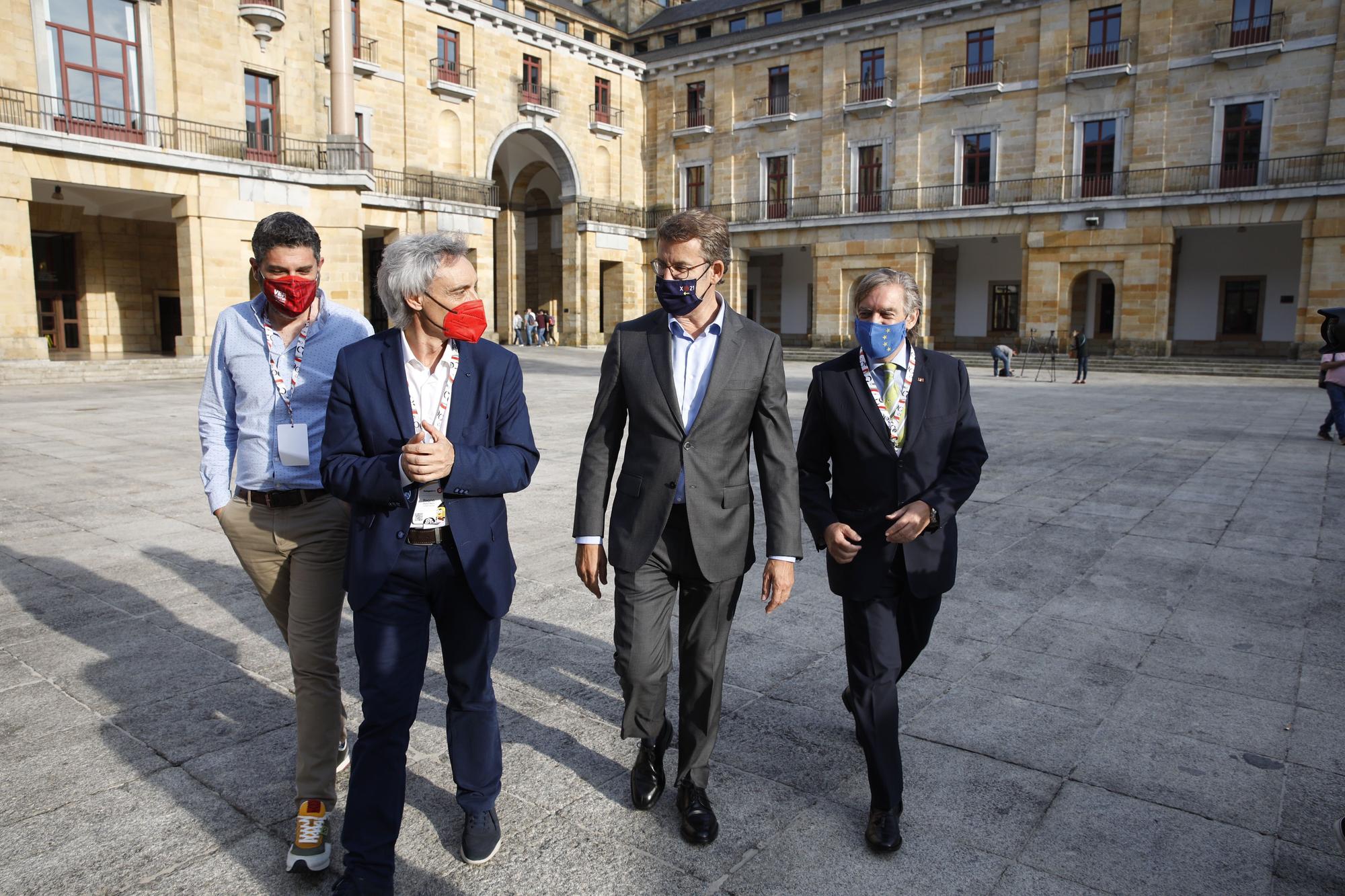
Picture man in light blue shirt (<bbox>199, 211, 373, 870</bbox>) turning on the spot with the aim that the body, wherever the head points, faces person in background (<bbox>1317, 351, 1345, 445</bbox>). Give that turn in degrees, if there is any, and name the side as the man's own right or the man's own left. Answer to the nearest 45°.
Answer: approximately 90° to the man's own left

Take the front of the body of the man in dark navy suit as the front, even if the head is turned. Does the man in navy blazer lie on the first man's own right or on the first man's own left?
on the first man's own right

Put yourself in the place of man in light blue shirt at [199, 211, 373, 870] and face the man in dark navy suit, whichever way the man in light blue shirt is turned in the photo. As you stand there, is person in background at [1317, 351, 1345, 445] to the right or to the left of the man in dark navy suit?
left

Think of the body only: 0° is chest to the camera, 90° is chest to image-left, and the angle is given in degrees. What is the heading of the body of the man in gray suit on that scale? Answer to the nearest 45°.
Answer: approximately 0°

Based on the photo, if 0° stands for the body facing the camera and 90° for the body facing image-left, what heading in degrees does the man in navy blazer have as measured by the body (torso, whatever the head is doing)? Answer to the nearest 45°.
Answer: approximately 0°

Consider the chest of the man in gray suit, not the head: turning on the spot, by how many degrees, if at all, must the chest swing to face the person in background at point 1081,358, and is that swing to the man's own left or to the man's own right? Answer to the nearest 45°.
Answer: approximately 135° to the man's own left

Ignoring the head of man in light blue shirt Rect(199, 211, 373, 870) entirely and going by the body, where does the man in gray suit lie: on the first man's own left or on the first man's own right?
on the first man's own left

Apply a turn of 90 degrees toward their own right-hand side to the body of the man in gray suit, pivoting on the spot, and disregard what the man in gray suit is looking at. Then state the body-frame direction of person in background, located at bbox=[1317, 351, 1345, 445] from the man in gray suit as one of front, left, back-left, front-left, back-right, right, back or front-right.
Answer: back-right

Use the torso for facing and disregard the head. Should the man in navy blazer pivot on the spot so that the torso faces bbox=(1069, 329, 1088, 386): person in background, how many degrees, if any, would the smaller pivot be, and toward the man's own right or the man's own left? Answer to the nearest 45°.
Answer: approximately 135° to the man's own left
